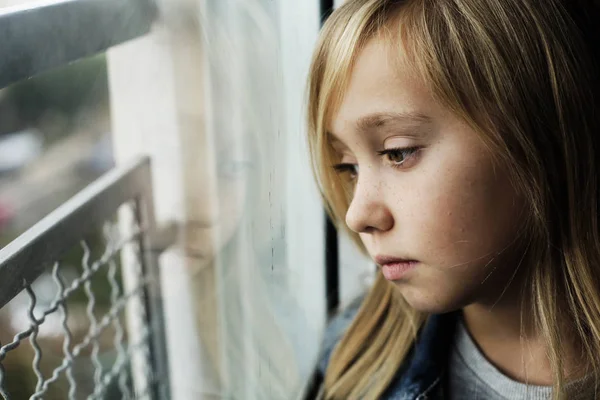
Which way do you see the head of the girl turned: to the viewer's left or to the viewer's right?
to the viewer's left

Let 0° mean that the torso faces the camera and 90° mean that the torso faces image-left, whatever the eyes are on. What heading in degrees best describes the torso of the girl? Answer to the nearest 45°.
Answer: approximately 45°
